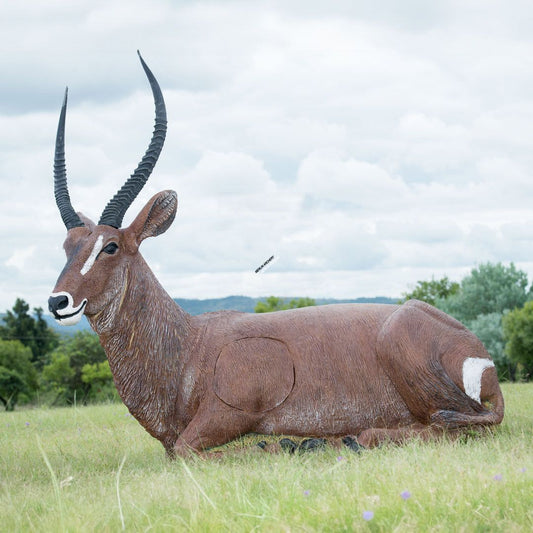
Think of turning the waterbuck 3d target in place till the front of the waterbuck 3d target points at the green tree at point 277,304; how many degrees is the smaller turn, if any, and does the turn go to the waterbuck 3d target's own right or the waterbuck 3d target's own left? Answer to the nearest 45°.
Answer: approximately 90° to the waterbuck 3d target's own right

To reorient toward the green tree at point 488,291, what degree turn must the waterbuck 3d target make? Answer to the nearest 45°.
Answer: approximately 90° to its right

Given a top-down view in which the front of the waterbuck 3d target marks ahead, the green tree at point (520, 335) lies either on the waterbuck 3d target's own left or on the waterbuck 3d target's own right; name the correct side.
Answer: on the waterbuck 3d target's own right

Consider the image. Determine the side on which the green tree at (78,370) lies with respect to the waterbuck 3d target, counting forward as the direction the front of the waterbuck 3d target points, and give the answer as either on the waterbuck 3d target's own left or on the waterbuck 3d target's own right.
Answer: on the waterbuck 3d target's own right

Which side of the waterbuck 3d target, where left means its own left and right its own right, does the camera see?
left

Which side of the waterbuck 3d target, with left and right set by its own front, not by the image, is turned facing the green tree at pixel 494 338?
right
